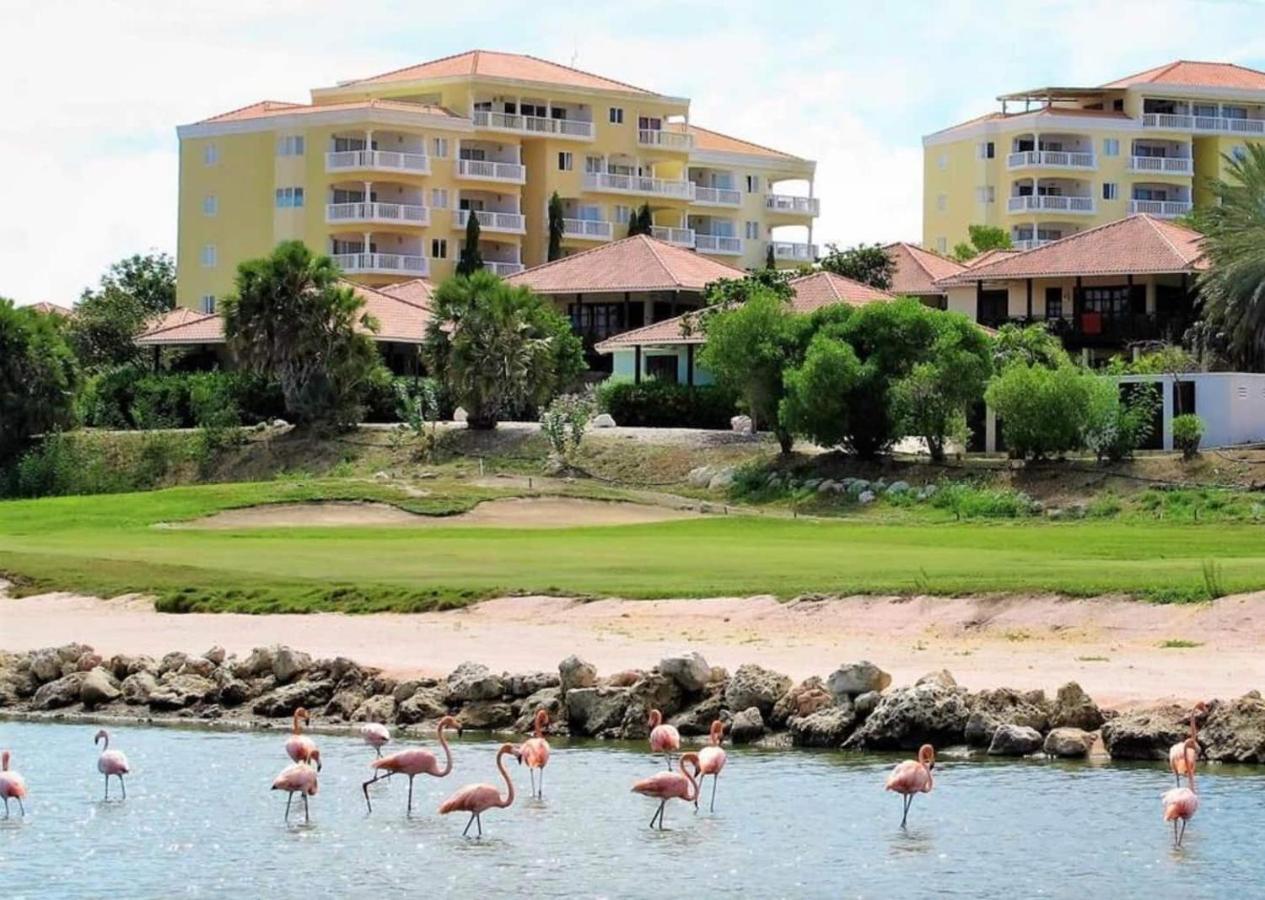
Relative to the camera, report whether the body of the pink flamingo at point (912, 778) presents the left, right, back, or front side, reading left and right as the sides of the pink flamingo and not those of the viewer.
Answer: right

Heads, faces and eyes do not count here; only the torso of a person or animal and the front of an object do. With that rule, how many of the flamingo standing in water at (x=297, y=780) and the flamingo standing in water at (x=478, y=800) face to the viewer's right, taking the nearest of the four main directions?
2

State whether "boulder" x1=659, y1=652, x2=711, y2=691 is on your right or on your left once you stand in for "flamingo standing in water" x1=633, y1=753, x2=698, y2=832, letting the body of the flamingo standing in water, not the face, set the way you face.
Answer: on your left

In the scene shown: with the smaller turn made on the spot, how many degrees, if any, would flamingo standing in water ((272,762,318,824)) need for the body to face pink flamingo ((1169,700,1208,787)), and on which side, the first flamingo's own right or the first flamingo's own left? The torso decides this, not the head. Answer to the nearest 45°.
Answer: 0° — it already faces it

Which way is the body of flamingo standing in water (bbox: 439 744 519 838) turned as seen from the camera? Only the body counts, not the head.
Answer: to the viewer's right

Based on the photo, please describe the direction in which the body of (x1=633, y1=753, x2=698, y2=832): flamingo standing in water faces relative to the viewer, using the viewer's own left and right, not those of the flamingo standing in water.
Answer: facing to the right of the viewer

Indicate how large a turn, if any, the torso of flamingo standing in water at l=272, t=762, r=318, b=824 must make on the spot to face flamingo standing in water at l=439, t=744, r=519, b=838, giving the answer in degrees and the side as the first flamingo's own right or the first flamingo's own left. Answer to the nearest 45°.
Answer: approximately 45° to the first flamingo's own right

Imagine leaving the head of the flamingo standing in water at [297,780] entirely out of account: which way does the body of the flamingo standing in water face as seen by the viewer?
to the viewer's right

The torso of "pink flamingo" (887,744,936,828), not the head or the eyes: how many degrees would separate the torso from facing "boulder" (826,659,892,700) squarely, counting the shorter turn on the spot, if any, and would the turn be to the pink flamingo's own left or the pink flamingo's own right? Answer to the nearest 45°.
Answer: approximately 90° to the pink flamingo's own left

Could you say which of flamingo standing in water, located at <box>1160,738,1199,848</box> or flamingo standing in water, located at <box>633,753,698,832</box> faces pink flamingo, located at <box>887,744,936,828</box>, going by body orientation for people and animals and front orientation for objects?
flamingo standing in water, located at <box>633,753,698,832</box>
